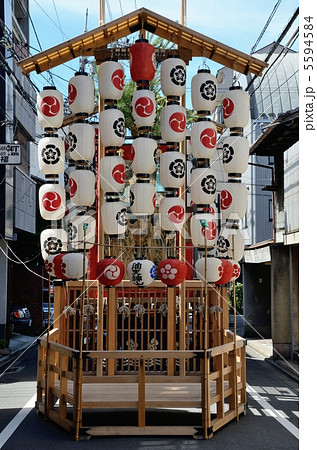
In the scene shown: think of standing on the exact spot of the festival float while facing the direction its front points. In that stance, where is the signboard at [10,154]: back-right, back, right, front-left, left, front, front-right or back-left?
back-right

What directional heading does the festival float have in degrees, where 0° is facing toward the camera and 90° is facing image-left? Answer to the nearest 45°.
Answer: approximately 0°
